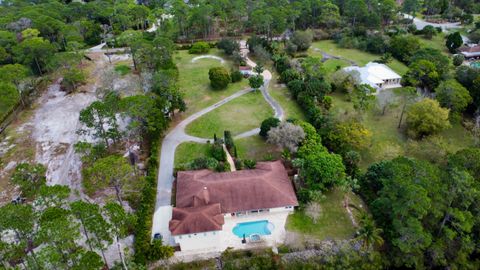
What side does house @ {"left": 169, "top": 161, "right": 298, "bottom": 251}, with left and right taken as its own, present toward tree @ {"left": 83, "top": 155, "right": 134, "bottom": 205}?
left

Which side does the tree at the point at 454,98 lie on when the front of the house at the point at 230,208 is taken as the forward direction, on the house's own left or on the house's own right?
on the house's own right

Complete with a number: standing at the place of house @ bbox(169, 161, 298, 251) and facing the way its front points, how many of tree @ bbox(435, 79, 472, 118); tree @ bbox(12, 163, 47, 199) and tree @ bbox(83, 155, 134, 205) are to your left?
2

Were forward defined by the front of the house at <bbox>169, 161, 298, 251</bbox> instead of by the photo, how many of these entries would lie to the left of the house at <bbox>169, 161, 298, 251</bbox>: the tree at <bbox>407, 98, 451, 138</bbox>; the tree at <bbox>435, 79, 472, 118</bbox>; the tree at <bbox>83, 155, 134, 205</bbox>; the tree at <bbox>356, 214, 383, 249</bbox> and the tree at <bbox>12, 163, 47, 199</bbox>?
2

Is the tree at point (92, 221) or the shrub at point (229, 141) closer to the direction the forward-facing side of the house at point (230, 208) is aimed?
the shrub

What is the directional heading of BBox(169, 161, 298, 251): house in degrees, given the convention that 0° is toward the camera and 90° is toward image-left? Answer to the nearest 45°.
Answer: approximately 180°

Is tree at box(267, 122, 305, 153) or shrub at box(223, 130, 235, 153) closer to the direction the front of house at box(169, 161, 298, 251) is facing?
the shrub

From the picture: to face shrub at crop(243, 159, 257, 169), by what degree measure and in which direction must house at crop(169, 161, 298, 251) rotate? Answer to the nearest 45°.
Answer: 0° — it already faces it

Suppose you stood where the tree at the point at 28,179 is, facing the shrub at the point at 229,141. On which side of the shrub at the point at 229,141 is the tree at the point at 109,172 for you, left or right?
right

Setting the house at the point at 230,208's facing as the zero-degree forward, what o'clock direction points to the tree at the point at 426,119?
The tree is roughly at 2 o'clock from the house.

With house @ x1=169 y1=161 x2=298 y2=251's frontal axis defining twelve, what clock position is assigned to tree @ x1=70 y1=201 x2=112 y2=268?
The tree is roughly at 8 o'clock from the house.

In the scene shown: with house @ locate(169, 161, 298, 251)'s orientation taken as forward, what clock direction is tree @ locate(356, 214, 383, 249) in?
The tree is roughly at 4 o'clock from the house.

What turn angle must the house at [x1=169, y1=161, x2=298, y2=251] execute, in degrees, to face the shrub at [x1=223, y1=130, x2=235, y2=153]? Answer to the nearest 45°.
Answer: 0° — it already faces it

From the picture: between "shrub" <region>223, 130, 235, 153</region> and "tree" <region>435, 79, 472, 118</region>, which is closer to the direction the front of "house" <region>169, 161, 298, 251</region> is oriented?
the shrub
